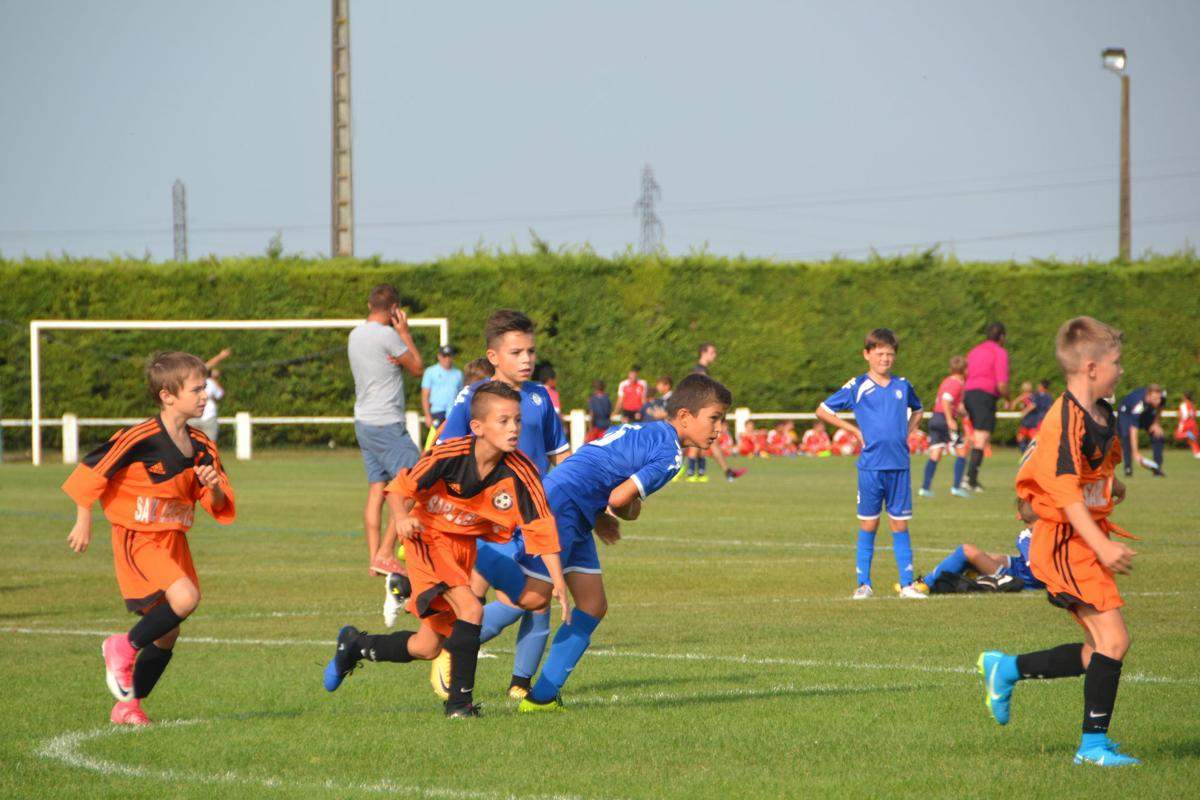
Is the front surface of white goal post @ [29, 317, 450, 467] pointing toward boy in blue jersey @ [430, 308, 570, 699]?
yes

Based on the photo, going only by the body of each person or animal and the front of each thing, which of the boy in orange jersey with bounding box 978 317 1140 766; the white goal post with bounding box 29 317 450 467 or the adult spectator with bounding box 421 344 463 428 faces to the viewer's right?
the boy in orange jersey

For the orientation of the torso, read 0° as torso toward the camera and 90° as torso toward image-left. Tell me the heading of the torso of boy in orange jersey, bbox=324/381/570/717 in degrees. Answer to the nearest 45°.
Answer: approximately 315°

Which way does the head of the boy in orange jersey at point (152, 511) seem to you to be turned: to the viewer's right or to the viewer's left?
to the viewer's right

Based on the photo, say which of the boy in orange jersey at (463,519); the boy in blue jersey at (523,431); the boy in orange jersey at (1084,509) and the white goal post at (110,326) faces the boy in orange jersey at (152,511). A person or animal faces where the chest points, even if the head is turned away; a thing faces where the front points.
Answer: the white goal post

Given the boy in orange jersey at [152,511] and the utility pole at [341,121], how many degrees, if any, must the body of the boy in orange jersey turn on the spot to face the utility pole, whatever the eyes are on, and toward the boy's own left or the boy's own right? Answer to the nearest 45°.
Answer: approximately 135° to the boy's own left

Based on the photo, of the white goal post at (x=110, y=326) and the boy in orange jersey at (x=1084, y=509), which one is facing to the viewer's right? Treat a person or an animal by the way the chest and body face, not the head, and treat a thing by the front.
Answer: the boy in orange jersey

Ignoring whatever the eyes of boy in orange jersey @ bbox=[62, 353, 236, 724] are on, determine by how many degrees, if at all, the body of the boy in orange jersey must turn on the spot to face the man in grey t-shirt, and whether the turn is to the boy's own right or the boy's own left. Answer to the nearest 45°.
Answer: approximately 135° to the boy's own left

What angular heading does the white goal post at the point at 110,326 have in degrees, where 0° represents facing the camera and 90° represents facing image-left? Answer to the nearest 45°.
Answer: approximately 0°

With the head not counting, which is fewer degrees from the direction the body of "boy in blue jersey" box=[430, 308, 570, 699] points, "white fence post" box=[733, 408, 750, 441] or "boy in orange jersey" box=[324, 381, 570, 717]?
the boy in orange jersey

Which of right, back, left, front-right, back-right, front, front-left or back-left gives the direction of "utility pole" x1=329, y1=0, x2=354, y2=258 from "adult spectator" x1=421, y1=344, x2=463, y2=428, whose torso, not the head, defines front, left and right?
back

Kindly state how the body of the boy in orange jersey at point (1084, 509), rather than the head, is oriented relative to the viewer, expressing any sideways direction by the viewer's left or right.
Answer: facing to the right of the viewer

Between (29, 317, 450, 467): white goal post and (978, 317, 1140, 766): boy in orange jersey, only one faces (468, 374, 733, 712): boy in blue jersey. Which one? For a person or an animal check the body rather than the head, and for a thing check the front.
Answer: the white goal post

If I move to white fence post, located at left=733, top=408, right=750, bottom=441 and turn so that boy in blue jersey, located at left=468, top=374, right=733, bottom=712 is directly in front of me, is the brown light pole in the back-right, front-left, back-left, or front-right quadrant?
back-left
